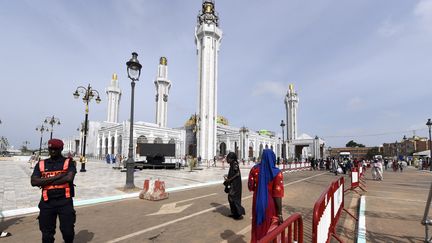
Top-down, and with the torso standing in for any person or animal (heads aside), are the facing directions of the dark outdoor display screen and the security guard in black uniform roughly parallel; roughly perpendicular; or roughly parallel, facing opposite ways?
roughly parallel

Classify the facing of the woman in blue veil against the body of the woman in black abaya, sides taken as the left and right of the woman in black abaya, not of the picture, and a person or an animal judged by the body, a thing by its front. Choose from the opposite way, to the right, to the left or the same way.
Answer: to the right

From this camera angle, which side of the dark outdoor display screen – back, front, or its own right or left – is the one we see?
front

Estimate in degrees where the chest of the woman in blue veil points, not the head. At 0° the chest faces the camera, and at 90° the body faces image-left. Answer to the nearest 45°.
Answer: approximately 180°

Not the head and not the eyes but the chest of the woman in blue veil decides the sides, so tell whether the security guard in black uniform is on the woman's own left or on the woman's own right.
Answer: on the woman's own left

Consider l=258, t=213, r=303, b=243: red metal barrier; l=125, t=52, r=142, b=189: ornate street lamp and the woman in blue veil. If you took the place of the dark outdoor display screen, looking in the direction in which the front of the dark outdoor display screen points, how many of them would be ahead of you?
3

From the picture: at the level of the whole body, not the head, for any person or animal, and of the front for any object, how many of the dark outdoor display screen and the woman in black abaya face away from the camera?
0

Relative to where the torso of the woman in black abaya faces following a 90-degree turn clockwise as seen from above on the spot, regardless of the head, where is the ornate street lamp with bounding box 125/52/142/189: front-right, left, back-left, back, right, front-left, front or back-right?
front-left

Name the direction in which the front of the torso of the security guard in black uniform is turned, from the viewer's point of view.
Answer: toward the camera

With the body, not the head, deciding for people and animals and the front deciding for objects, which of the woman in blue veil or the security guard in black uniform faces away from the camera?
the woman in blue veil
